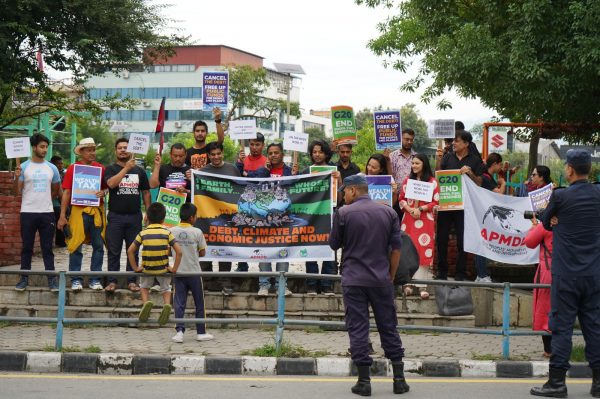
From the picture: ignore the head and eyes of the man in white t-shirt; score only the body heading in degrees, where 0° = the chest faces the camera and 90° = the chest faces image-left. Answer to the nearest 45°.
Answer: approximately 0°

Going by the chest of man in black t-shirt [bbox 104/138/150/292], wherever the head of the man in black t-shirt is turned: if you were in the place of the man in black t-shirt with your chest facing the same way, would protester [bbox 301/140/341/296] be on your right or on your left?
on your left

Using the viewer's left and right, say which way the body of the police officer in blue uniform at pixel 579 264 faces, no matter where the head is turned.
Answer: facing away from the viewer and to the left of the viewer

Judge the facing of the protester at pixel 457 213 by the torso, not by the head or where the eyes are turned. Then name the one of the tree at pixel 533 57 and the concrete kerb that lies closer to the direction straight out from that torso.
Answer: the concrete kerb

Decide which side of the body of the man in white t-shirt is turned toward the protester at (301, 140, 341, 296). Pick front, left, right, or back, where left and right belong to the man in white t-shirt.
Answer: left

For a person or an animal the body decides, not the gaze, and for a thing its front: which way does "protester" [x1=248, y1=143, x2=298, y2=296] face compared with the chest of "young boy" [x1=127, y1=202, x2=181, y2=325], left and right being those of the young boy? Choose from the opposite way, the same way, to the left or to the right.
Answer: the opposite way

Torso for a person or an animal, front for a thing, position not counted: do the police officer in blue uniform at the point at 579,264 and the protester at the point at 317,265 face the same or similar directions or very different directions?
very different directions

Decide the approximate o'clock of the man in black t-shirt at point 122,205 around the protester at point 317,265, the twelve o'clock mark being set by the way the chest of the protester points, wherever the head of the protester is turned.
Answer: The man in black t-shirt is roughly at 3 o'clock from the protester.

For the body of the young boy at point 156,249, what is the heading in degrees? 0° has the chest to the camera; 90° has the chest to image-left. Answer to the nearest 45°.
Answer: approximately 180°
